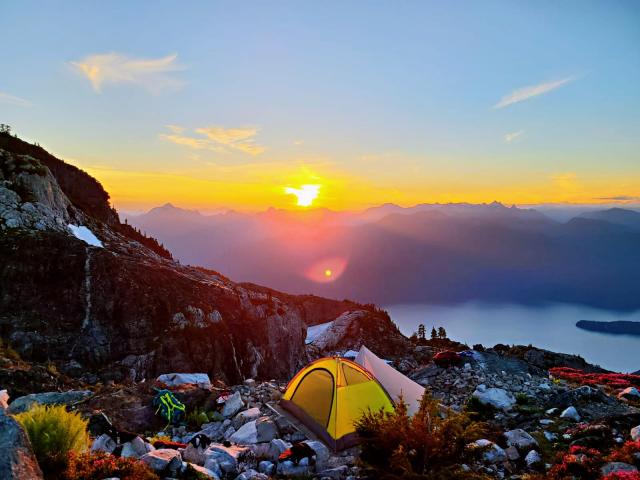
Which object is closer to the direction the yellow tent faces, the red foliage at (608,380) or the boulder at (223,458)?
the boulder

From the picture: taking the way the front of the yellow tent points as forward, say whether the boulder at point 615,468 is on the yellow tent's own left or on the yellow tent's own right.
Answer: on the yellow tent's own left

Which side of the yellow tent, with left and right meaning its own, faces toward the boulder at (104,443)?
front

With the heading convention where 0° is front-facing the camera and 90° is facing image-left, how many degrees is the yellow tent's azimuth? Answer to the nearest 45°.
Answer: approximately 45°

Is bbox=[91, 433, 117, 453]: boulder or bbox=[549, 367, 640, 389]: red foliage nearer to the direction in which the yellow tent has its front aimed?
the boulder

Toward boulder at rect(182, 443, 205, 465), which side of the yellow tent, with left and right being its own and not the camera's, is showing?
front

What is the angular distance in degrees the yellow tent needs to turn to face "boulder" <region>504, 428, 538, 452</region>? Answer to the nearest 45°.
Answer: approximately 135° to its left

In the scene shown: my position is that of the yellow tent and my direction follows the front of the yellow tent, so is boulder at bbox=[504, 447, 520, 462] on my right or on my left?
on my left

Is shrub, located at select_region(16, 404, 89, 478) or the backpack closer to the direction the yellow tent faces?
the shrub
